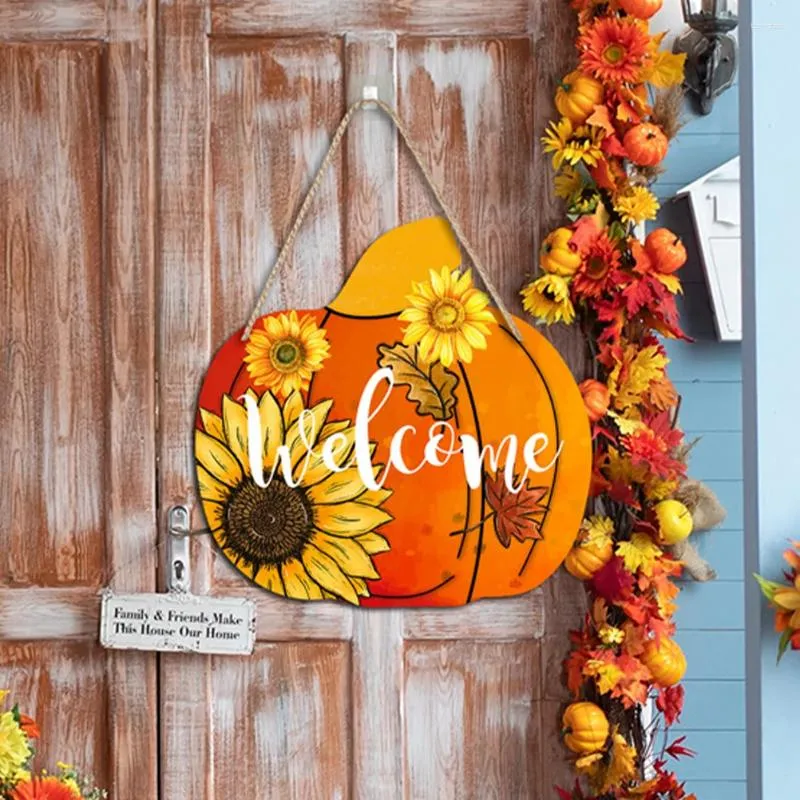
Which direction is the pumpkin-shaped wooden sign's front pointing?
toward the camera

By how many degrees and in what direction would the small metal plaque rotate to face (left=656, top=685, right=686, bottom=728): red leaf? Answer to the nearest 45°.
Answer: approximately 90° to its left

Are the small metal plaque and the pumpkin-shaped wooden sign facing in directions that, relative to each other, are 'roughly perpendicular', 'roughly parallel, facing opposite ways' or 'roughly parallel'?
roughly parallel

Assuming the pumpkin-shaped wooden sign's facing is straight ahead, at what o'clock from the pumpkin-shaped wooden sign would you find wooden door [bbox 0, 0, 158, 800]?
The wooden door is roughly at 3 o'clock from the pumpkin-shaped wooden sign.

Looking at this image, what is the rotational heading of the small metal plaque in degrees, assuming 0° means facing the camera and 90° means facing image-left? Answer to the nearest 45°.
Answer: approximately 0°

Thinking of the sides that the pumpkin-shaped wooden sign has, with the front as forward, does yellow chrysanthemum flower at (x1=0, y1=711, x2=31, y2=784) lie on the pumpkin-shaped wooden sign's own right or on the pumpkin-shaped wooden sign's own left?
on the pumpkin-shaped wooden sign's own right
